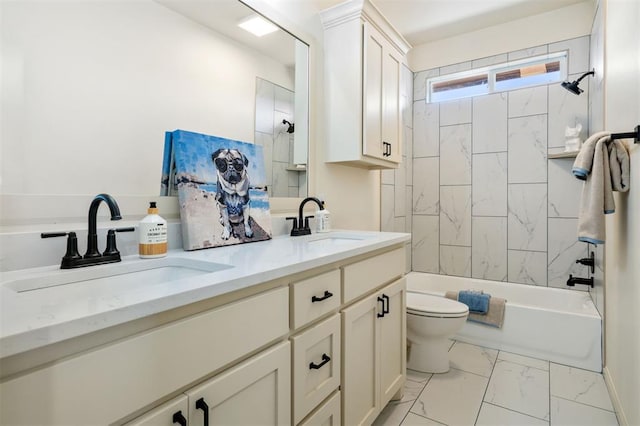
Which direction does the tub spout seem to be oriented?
to the viewer's left

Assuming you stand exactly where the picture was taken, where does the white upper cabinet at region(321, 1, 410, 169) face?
facing the viewer and to the right of the viewer

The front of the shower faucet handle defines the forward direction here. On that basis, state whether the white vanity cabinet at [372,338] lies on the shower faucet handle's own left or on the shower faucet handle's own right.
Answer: on the shower faucet handle's own left

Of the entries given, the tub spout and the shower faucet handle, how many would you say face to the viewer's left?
2

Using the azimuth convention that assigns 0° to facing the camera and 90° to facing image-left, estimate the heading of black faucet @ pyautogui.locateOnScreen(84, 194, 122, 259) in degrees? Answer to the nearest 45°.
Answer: approximately 315°

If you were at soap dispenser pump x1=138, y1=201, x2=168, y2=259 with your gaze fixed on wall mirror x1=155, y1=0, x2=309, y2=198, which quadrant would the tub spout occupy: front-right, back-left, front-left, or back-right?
front-right

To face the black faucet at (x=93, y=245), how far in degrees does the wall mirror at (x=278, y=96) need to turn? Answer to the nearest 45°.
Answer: approximately 90° to its right

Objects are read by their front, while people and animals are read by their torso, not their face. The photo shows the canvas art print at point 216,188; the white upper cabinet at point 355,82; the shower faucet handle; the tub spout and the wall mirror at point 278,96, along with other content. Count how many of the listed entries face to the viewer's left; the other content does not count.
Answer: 2

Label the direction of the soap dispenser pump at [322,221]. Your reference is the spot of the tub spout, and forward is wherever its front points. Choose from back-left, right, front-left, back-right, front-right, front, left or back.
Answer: front-left

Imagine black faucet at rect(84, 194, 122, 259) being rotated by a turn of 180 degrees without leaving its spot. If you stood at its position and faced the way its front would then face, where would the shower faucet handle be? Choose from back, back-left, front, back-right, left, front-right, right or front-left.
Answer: back-right

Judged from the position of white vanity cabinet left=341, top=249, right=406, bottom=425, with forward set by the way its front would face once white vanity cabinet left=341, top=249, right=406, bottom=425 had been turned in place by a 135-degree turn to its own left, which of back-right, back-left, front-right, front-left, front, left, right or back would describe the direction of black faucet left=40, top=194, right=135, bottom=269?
back-left

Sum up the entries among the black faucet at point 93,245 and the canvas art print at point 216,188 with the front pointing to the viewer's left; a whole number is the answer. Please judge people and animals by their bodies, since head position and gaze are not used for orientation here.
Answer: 0

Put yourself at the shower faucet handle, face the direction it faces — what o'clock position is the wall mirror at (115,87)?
The wall mirror is roughly at 10 o'clock from the shower faucet handle.

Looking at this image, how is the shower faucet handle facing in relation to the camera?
to the viewer's left
